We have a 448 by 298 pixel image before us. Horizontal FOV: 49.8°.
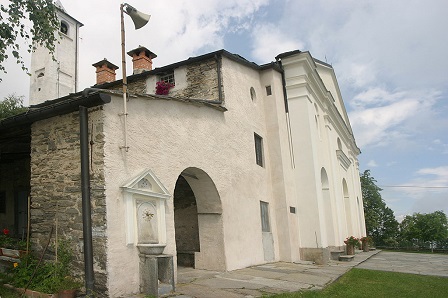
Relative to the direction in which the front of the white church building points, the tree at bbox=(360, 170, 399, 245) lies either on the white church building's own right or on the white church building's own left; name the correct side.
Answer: on the white church building's own left

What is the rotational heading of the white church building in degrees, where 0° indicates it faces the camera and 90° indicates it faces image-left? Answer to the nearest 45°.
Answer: approximately 315°

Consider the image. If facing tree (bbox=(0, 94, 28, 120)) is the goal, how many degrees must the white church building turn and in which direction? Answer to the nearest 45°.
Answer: approximately 180°
